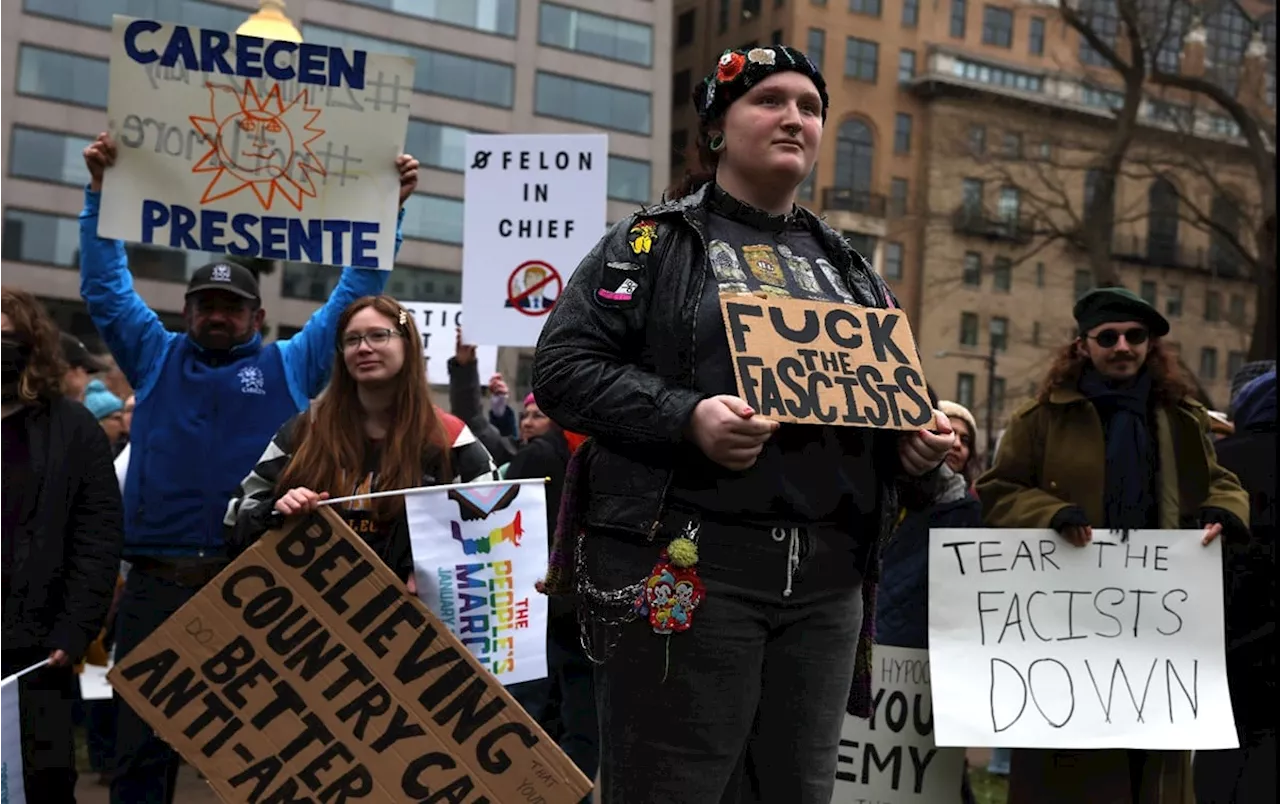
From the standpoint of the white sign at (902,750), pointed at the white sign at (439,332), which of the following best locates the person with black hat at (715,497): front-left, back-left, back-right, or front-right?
back-left

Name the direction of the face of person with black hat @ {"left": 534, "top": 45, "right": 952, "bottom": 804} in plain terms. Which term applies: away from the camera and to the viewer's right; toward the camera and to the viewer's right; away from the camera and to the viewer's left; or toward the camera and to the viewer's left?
toward the camera and to the viewer's right

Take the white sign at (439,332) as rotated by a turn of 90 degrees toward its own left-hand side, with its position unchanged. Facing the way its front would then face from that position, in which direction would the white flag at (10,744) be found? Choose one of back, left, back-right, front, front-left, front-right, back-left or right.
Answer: right

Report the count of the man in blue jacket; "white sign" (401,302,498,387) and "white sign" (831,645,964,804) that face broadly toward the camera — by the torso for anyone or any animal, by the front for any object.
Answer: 3

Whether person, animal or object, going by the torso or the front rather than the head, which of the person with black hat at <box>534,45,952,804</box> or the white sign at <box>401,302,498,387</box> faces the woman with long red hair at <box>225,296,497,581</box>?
the white sign

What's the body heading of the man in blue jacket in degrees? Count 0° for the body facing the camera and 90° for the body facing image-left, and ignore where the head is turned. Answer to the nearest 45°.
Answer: approximately 0°

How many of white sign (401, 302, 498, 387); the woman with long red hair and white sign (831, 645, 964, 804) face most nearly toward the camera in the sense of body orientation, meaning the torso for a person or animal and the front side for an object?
3

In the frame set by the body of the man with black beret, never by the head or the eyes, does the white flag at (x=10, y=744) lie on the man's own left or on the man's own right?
on the man's own right

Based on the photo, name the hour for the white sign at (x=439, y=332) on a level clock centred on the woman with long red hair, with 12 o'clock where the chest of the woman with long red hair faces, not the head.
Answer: The white sign is roughly at 6 o'clock from the woman with long red hair.
